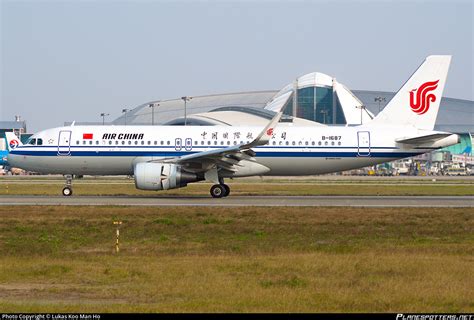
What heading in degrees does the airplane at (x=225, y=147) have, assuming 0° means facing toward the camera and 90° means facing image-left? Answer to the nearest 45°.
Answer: approximately 90°
